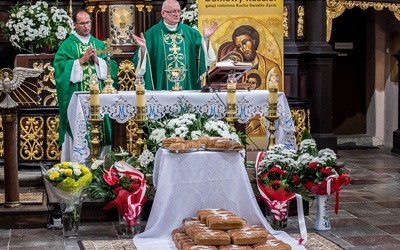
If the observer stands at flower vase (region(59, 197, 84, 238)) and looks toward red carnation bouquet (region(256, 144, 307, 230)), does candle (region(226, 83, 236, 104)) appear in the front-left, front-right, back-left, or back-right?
front-left

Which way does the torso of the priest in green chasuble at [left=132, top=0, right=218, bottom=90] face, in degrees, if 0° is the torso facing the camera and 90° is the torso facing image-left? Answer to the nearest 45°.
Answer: approximately 0°

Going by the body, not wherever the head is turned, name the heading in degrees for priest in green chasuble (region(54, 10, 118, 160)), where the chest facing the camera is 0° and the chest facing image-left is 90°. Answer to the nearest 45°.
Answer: approximately 315°

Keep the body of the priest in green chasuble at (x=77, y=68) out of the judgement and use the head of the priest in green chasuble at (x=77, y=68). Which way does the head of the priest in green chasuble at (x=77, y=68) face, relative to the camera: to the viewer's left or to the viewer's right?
to the viewer's right

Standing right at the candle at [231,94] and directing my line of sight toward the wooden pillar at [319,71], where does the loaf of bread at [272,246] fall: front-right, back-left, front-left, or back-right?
back-right

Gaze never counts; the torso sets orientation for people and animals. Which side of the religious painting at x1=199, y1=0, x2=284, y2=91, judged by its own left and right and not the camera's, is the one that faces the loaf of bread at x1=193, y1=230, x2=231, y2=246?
front

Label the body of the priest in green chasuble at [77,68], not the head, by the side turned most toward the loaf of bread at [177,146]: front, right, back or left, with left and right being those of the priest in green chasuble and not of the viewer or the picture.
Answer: front

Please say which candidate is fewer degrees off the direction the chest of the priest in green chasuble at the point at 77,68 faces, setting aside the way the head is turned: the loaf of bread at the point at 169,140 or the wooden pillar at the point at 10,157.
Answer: the loaf of bread

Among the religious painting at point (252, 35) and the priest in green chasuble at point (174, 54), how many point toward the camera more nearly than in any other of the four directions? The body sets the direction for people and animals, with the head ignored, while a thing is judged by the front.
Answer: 2

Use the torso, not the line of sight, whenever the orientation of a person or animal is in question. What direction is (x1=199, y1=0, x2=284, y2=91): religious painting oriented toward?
toward the camera

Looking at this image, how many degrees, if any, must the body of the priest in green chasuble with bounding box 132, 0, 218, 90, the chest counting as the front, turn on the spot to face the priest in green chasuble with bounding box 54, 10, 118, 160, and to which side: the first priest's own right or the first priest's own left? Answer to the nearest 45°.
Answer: approximately 90° to the first priest's own right

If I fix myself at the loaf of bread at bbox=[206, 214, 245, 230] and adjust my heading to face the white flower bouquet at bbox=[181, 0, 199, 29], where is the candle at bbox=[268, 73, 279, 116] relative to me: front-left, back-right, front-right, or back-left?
front-right
